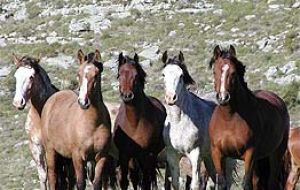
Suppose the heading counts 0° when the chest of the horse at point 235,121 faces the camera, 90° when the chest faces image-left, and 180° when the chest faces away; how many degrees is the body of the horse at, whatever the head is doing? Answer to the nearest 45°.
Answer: approximately 45°

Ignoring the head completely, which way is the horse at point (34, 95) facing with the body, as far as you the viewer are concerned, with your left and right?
facing the viewer and to the left of the viewer

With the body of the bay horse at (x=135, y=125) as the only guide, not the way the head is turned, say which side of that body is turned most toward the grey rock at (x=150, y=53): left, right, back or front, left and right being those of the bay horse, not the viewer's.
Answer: back

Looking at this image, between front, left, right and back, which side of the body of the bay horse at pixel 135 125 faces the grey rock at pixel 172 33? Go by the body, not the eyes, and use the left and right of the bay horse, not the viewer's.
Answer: back

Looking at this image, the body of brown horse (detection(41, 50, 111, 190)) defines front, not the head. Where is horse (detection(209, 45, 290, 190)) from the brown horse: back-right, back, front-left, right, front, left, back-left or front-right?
front-left

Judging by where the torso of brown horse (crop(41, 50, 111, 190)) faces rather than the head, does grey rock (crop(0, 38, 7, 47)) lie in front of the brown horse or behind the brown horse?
behind

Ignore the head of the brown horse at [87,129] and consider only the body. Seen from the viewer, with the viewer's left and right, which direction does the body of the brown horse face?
facing the viewer and to the right of the viewer

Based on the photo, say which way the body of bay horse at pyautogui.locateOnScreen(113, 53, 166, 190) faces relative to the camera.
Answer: toward the camera
